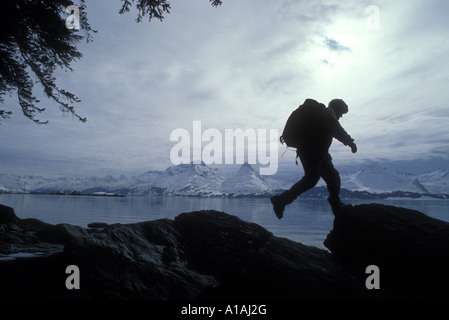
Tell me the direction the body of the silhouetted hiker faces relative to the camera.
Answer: to the viewer's right
